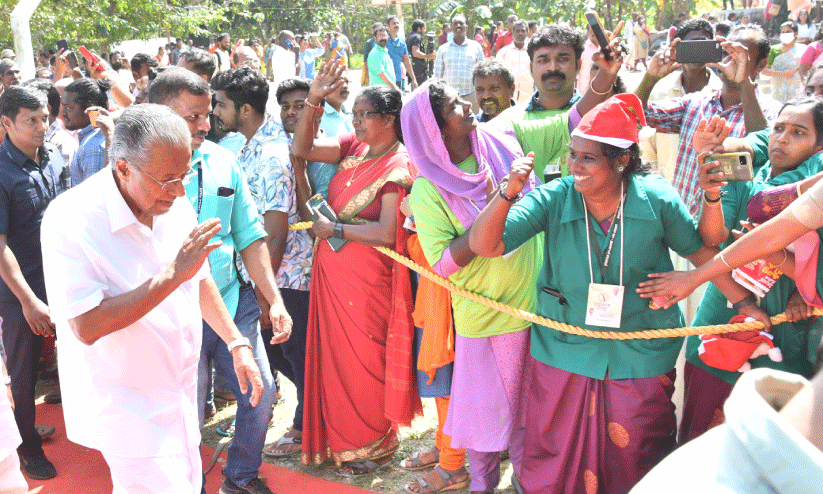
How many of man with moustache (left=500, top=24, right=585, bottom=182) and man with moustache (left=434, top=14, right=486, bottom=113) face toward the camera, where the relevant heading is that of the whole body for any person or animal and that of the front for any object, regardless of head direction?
2

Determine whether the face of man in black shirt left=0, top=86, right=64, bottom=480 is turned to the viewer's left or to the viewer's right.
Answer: to the viewer's right

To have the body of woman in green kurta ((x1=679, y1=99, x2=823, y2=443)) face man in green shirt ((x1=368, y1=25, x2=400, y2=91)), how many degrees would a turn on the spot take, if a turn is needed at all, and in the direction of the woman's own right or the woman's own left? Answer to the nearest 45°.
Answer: approximately 90° to the woman's own right

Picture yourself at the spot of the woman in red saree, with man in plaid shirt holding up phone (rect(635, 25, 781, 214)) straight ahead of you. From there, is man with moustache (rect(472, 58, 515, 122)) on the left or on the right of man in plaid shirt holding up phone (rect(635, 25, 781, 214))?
left

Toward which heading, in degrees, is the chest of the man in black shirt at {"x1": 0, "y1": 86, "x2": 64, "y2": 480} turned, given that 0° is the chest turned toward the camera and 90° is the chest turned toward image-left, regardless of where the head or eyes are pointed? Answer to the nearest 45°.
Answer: approximately 315°

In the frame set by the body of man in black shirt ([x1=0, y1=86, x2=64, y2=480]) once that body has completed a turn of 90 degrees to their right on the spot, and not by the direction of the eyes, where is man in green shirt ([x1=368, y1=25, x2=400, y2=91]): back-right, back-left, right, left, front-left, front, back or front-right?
back

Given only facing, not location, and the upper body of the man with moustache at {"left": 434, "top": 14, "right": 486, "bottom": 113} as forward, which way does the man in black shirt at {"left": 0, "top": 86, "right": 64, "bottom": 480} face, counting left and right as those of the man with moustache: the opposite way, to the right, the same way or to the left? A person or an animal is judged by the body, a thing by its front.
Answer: to the left

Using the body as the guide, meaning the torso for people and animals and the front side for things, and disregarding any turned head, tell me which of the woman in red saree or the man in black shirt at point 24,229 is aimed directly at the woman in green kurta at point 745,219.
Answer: the man in black shirt

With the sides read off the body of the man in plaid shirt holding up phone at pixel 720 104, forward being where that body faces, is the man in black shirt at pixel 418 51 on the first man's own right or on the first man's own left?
on the first man's own right

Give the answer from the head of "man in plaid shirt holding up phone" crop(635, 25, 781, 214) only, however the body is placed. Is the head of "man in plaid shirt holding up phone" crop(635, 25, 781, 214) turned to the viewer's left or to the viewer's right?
to the viewer's left

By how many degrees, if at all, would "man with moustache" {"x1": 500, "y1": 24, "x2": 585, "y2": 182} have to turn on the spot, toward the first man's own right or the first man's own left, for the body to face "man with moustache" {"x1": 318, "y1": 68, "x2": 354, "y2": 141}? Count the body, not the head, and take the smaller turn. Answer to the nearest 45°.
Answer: approximately 135° to the first man's own right
